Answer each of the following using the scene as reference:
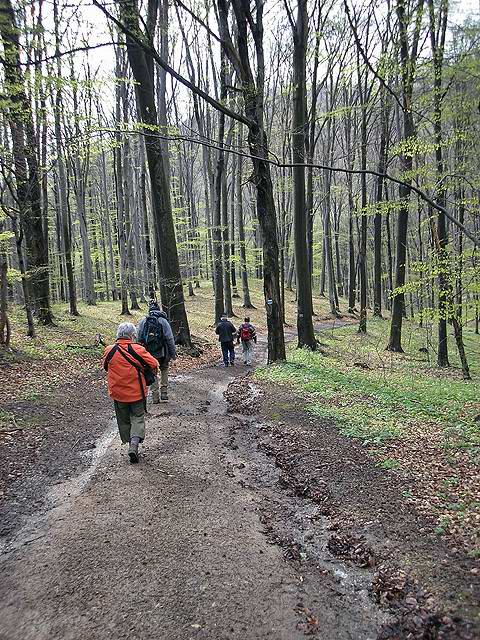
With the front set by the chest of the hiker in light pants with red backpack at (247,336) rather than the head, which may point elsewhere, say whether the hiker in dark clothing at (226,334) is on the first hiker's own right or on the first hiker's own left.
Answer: on the first hiker's own left

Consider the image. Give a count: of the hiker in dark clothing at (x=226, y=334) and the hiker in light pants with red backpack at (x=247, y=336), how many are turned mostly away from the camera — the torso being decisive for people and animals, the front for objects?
2

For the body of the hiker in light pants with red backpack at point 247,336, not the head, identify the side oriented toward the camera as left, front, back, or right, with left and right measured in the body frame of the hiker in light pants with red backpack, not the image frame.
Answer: back

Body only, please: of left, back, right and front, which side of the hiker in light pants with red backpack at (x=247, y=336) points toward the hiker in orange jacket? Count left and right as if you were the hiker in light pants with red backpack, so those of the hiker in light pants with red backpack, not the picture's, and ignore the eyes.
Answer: back

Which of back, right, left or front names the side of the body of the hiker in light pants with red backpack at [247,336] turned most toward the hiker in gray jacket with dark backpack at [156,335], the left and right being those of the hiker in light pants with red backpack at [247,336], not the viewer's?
back

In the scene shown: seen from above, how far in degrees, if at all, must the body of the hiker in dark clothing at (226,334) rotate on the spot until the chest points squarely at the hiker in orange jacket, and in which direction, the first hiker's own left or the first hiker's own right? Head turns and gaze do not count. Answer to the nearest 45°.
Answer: approximately 180°

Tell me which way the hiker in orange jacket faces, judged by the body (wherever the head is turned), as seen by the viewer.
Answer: away from the camera

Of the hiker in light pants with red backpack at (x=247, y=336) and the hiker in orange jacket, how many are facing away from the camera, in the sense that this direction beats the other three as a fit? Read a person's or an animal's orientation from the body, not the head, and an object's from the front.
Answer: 2

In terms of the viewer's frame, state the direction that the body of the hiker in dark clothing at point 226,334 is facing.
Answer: away from the camera
